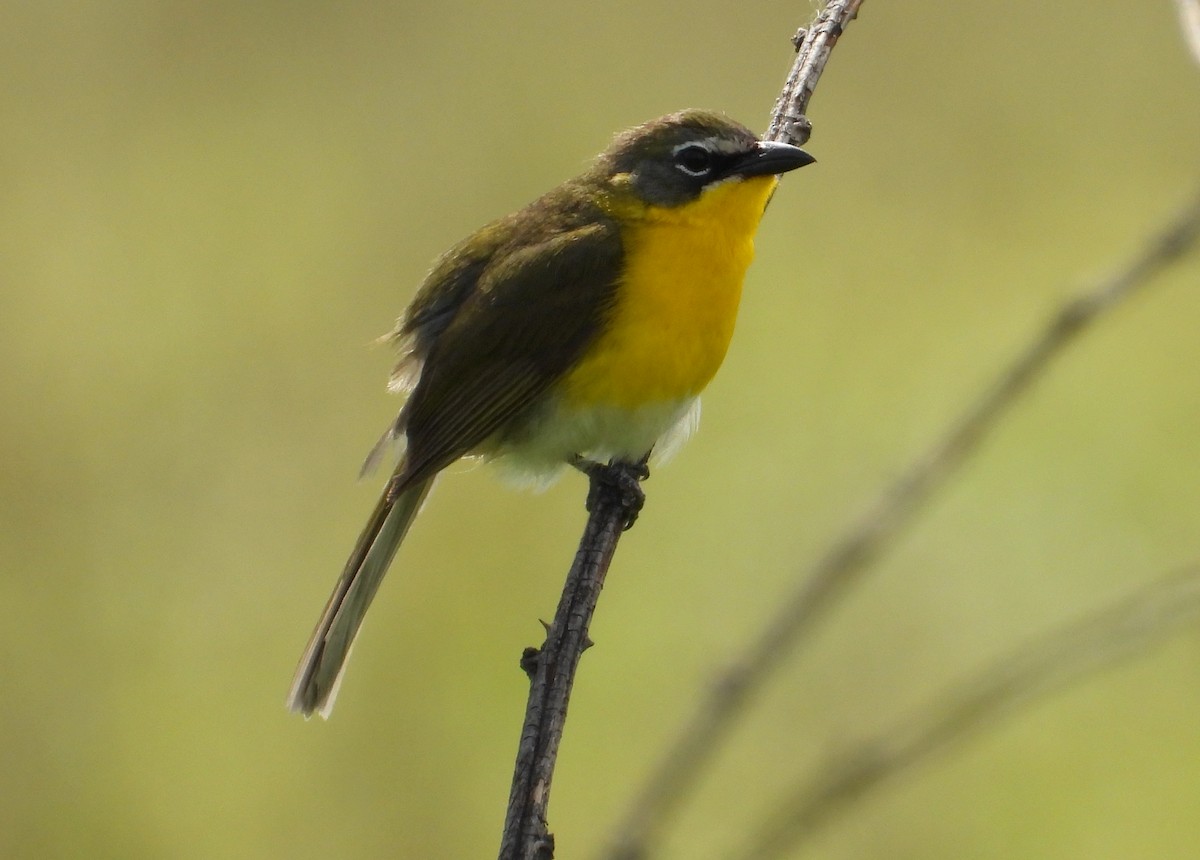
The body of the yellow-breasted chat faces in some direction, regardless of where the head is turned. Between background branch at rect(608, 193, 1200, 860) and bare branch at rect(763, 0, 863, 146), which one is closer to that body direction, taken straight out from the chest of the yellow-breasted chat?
the bare branch

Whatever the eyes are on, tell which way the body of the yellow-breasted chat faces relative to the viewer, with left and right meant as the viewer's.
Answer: facing to the right of the viewer
